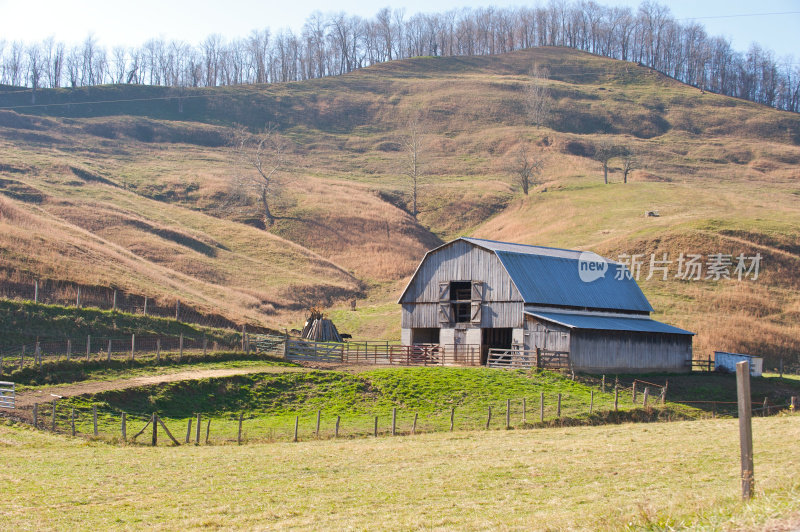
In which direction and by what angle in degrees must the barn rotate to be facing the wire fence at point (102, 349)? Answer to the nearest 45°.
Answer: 0° — it already faces it

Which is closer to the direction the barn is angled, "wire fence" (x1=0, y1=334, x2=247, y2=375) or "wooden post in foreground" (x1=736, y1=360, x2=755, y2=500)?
the wire fence

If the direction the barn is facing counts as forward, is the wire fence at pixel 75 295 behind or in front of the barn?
in front

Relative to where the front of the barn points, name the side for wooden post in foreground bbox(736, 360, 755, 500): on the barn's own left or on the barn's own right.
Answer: on the barn's own left

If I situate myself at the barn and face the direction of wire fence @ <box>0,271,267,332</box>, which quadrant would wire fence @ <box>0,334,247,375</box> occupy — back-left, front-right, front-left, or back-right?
front-left

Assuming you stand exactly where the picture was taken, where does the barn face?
facing the viewer and to the left of the viewer
